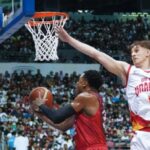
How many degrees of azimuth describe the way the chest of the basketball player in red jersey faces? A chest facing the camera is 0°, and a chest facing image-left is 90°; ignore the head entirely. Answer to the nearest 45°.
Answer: approximately 90°

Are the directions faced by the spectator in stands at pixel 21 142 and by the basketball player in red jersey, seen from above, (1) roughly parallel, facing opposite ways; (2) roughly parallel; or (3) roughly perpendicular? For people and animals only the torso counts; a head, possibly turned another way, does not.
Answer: roughly perpendicular

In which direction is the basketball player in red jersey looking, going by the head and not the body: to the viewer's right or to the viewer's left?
to the viewer's left

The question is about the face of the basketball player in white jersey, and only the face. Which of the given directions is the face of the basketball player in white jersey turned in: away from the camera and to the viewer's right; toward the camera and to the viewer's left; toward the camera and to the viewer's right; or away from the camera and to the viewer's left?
toward the camera and to the viewer's left
